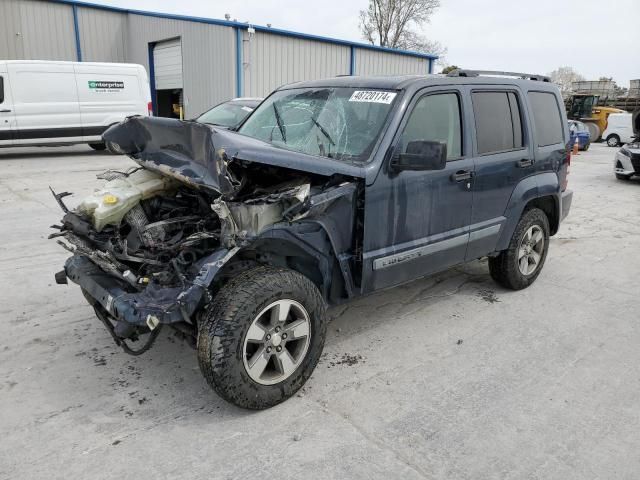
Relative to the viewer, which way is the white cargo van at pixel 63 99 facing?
to the viewer's left

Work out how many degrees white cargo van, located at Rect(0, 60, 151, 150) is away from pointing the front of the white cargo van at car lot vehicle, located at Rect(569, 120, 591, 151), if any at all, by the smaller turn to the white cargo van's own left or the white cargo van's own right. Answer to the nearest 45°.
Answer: approximately 180°

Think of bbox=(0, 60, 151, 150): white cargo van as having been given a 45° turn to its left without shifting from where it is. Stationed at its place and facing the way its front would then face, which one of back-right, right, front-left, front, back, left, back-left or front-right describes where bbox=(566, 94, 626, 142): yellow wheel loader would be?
back-left

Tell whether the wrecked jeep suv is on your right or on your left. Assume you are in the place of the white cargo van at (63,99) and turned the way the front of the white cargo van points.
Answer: on your left

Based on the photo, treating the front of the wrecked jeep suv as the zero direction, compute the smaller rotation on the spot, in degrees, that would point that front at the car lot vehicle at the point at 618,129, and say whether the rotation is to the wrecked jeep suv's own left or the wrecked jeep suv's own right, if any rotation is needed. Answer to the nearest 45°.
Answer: approximately 180°

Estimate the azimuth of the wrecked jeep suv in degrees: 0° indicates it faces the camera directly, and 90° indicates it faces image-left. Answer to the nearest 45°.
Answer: approximately 45°

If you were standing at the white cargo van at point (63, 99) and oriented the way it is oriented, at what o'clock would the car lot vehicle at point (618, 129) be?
The car lot vehicle is roughly at 6 o'clock from the white cargo van.

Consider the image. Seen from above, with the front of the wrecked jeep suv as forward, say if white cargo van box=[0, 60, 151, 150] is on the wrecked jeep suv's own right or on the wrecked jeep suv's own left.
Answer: on the wrecked jeep suv's own right
